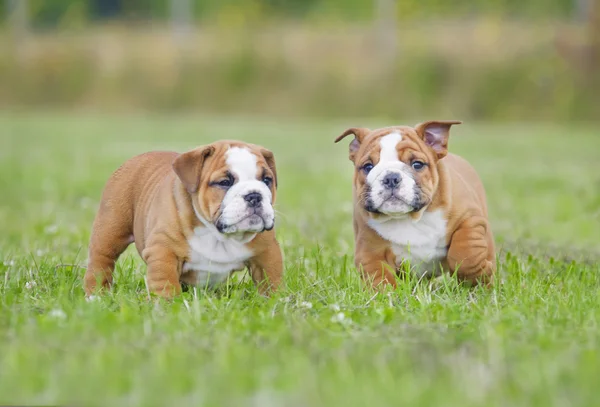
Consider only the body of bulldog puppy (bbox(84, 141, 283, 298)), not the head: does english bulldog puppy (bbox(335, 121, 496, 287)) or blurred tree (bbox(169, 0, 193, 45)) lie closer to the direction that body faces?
the english bulldog puppy

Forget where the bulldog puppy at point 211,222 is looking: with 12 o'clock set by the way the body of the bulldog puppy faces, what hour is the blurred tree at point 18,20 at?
The blurred tree is roughly at 7 o'clock from the bulldog puppy.

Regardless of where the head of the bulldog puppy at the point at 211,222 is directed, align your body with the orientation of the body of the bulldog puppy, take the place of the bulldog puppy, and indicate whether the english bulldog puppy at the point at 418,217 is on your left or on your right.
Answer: on your left

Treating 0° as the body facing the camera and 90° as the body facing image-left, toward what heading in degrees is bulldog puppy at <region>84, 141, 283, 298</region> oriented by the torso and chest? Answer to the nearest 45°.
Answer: approximately 315°

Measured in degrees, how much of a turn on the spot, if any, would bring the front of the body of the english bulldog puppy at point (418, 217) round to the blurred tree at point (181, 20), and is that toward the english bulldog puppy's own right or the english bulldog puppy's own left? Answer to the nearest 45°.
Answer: approximately 135° to the english bulldog puppy's own right

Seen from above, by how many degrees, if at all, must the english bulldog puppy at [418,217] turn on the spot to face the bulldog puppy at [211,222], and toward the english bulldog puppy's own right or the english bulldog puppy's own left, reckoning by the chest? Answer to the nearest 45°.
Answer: approximately 45° to the english bulldog puppy's own right

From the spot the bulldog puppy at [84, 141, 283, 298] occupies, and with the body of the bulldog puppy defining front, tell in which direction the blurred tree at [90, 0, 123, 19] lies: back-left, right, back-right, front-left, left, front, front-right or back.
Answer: back-left

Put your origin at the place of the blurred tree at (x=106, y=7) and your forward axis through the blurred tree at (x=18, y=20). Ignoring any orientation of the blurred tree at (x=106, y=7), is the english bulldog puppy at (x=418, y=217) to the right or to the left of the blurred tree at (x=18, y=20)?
left
